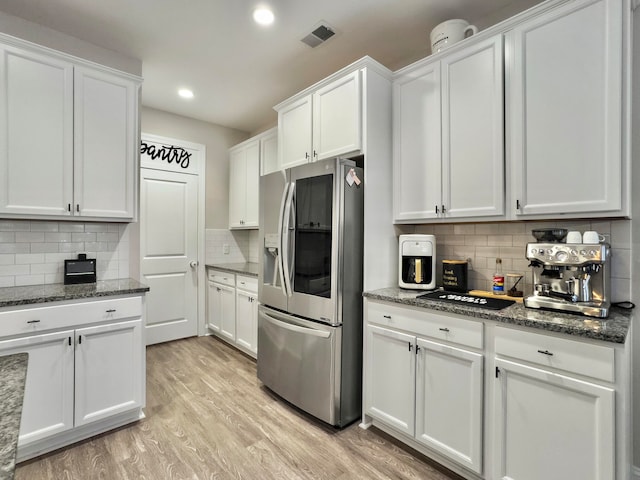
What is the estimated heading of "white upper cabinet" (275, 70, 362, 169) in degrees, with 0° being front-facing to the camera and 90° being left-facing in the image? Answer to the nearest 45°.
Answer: approximately 45°

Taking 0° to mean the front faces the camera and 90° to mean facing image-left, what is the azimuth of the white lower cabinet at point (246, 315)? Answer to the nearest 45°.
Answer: approximately 45°

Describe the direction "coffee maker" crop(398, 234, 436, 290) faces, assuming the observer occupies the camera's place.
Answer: facing the viewer

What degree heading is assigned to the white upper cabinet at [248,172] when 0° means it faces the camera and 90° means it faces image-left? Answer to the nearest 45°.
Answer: approximately 45°

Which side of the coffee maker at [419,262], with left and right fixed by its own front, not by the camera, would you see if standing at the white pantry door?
right

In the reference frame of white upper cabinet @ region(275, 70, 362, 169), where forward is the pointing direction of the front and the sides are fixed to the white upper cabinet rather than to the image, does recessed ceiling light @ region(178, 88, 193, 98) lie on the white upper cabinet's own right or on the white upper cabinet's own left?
on the white upper cabinet's own right

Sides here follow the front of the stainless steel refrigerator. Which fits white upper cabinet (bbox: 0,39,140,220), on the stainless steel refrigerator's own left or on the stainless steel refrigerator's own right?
on the stainless steel refrigerator's own right

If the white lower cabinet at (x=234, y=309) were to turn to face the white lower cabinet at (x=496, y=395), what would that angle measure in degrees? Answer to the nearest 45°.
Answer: approximately 90° to its left

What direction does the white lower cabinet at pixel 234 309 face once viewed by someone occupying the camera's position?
facing the viewer and to the left of the viewer

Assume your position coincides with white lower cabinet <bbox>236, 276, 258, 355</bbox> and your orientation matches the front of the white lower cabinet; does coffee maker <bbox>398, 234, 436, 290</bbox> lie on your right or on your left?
on your left

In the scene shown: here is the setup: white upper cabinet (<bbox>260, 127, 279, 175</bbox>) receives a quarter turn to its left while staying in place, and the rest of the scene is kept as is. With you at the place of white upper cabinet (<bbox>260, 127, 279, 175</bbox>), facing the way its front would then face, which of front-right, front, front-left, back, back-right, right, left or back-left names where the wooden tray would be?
front

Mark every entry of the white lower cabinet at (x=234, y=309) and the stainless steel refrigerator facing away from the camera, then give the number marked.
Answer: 0
